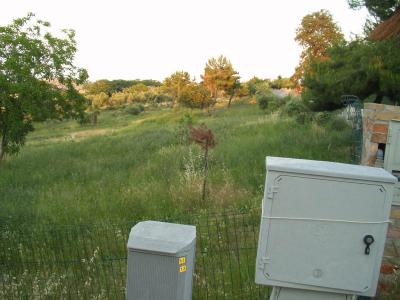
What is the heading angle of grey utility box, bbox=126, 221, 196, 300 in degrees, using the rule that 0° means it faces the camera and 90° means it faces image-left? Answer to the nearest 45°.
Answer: approximately 0°

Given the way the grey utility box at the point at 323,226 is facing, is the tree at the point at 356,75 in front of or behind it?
behind

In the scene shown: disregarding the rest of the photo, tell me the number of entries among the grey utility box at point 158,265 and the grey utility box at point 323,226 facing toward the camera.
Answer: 2

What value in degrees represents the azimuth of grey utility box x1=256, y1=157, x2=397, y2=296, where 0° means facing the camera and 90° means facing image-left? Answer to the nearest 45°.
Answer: approximately 0°

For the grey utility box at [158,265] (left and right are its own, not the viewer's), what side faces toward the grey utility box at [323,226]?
left

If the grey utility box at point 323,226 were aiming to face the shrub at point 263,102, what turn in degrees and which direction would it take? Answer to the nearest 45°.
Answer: approximately 180°

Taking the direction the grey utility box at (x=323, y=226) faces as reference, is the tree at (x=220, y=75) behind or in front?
behind

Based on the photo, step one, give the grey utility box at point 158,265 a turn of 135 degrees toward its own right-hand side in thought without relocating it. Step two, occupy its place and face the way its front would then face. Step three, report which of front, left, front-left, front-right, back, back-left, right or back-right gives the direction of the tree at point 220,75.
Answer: front-right

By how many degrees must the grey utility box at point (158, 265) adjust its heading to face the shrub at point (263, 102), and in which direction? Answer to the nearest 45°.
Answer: approximately 180°

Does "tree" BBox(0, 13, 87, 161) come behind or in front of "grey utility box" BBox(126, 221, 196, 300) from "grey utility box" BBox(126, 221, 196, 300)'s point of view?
behind

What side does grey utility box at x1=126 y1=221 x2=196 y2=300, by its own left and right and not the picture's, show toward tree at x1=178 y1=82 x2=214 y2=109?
back
